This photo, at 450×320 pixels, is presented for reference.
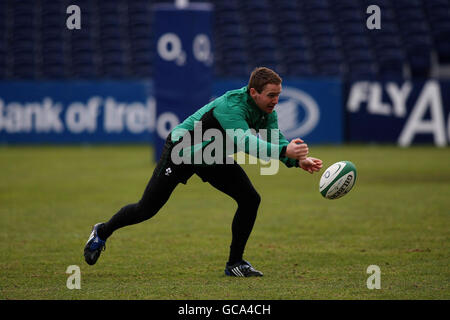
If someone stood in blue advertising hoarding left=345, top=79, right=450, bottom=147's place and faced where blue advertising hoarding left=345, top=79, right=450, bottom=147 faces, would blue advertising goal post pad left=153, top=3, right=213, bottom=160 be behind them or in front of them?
in front

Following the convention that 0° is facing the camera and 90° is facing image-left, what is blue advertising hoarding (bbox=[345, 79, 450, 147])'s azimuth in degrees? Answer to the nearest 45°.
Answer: approximately 0°

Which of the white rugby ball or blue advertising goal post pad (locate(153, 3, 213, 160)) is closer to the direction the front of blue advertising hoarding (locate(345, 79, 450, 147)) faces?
the white rugby ball

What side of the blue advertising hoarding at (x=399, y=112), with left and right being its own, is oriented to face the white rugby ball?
front
